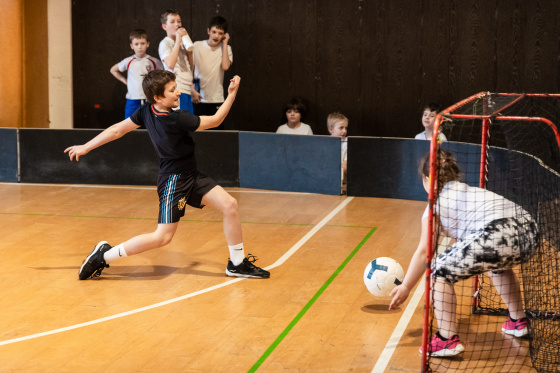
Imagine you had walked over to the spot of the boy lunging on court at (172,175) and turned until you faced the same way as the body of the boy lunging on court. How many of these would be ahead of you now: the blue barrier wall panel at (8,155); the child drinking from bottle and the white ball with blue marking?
1

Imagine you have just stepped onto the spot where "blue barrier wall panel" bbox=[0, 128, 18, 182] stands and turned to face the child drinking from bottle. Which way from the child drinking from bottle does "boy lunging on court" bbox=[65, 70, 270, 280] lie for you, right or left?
right

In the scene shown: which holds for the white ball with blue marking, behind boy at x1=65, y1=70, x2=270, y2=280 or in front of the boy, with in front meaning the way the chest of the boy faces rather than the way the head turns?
in front

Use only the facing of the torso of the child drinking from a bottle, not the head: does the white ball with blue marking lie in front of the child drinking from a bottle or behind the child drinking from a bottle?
in front

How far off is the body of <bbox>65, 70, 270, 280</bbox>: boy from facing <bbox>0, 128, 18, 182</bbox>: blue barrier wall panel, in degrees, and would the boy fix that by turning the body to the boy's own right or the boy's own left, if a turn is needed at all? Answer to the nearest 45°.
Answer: approximately 180°

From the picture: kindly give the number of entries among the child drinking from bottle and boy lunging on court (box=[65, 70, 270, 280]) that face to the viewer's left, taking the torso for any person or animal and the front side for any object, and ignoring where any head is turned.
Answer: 0

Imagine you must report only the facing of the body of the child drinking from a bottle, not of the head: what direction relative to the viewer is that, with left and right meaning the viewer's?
facing the viewer and to the right of the viewer

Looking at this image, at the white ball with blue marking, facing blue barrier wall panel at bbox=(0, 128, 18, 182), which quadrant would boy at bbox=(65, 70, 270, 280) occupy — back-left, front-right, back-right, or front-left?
front-left

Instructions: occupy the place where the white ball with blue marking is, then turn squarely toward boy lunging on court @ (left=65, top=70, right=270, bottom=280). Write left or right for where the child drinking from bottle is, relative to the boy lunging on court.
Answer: right

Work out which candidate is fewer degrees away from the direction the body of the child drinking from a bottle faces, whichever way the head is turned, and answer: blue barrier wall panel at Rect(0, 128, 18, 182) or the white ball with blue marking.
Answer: the white ball with blue marking
